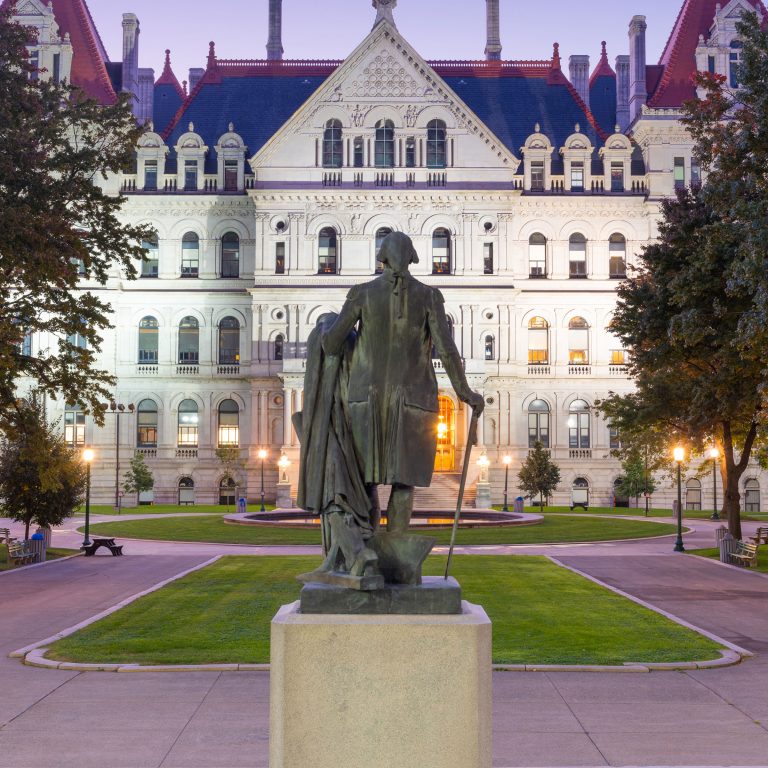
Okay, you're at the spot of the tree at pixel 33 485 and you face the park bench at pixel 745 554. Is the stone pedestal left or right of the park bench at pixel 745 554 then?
right

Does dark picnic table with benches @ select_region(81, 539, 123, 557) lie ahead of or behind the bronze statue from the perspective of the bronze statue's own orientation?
ahead

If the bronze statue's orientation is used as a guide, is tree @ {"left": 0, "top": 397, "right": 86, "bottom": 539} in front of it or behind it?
in front

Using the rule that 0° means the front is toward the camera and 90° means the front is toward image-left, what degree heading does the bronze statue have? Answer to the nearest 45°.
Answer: approximately 180°

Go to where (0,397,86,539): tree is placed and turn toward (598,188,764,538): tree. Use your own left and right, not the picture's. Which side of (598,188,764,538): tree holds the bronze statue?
right

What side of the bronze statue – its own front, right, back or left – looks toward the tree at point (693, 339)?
front
